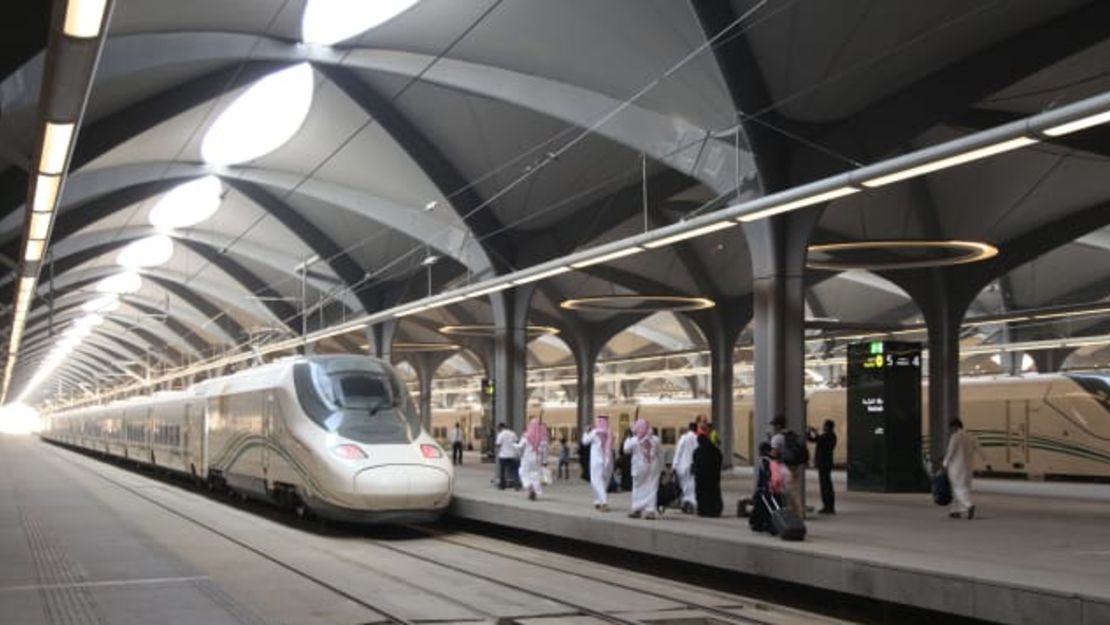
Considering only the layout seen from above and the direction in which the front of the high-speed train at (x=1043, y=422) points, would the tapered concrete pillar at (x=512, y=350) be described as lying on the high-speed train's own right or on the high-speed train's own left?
on the high-speed train's own right

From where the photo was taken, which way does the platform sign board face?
toward the camera

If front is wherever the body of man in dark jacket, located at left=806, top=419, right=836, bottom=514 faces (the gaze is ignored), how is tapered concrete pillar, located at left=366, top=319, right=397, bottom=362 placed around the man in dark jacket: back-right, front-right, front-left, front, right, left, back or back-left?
front-right

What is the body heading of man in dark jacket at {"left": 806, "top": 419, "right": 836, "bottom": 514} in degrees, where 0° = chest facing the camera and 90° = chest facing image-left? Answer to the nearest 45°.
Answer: approximately 90°

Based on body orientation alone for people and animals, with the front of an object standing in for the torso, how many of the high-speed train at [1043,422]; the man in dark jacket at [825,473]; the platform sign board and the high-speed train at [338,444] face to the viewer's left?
1

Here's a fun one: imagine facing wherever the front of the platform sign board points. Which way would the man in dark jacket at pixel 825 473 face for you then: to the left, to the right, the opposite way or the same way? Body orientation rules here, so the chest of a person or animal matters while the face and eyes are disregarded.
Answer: to the right

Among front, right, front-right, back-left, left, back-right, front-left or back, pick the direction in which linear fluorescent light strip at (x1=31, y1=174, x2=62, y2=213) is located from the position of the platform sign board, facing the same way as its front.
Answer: front-right

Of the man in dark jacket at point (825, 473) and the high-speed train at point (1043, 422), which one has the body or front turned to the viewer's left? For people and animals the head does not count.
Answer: the man in dark jacket

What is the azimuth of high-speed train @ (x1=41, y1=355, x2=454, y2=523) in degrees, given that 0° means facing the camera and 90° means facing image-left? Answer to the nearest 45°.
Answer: approximately 315°

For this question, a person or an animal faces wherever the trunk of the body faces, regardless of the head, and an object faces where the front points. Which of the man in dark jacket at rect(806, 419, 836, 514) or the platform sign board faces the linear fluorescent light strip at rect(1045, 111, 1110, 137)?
the platform sign board

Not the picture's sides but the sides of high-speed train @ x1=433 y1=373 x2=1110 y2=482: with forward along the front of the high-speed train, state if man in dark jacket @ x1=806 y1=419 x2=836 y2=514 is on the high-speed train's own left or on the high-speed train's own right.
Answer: on the high-speed train's own right

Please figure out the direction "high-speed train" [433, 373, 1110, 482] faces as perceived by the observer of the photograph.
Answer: facing the viewer and to the right of the viewer
